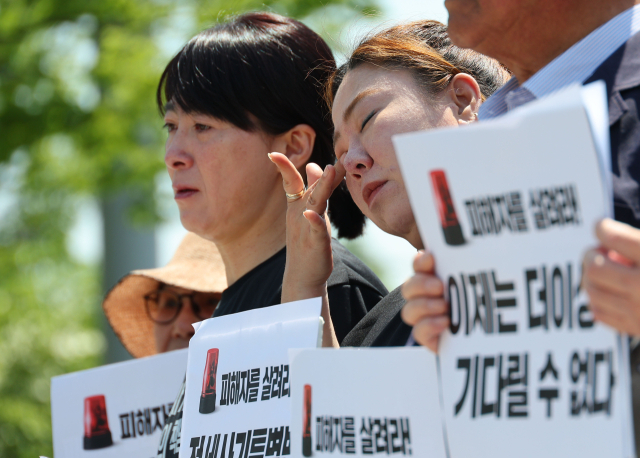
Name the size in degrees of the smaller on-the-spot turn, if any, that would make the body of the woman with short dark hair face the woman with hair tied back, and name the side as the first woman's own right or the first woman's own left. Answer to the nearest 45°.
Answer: approximately 90° to the first woman's own left

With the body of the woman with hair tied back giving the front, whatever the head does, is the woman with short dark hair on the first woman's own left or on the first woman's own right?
on the first woman's own right

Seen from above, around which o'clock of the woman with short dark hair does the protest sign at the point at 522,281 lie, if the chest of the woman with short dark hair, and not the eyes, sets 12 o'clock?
The protest sign is roughly at 10 o'clock from the woman with short dark hair.

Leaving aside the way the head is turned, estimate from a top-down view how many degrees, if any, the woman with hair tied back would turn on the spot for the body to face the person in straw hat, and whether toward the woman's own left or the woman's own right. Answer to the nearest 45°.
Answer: approximately 90° to the woman's own right

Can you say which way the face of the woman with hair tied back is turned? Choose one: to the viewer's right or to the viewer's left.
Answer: to the viewer's left

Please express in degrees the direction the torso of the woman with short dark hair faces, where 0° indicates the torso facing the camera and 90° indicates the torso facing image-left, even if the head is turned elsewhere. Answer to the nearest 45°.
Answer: approximately 45°

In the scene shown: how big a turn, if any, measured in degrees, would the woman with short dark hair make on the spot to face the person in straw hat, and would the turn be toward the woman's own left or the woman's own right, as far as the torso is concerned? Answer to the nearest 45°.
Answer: approximately 90° to the woman's own right

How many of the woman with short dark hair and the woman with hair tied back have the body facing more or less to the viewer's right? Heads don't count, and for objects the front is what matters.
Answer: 0
